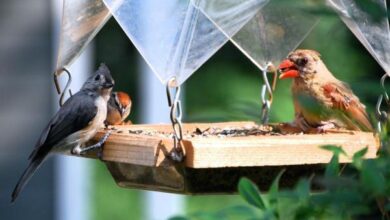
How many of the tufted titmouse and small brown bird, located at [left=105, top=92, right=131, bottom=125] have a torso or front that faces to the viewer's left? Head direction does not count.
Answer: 0

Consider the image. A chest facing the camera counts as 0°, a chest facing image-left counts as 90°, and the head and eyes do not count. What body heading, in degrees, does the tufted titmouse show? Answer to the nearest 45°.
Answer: approximately 270°

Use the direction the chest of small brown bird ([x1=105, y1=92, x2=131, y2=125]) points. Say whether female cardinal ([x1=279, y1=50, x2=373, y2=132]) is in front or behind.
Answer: in front

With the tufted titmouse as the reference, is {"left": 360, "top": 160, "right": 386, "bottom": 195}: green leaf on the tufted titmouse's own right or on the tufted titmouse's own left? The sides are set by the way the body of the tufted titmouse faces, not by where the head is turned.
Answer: on the tufted titmouse's own right
